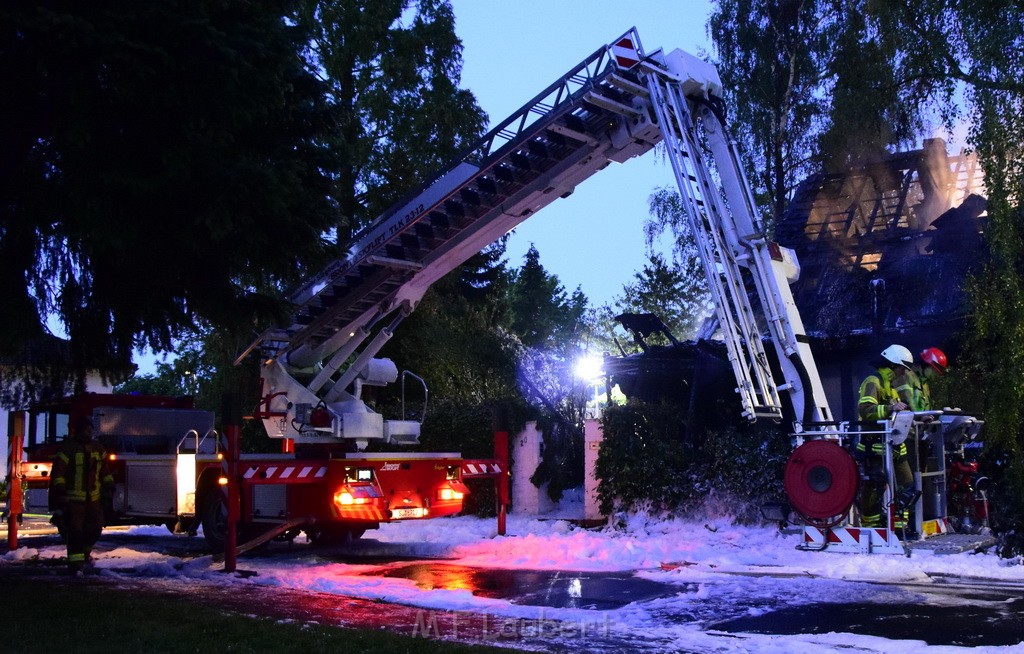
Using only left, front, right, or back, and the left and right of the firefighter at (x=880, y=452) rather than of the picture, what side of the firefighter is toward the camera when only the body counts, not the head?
right

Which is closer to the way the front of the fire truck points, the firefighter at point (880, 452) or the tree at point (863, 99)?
the tree

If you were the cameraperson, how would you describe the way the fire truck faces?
facing away from the viewer and to the left of the viewer

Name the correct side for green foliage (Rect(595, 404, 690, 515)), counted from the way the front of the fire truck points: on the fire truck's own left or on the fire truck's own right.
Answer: on the fire truck's own right
